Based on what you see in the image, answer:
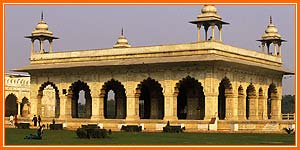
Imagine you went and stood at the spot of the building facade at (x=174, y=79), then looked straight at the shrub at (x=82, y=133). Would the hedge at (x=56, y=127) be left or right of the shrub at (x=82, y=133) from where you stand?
right

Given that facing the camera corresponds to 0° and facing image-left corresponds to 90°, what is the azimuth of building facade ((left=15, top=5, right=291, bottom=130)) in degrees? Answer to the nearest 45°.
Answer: approximately 45°

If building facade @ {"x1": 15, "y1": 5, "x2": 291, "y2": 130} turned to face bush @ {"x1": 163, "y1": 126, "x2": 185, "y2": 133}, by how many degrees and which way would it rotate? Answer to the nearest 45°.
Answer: approximately 45° to its left
